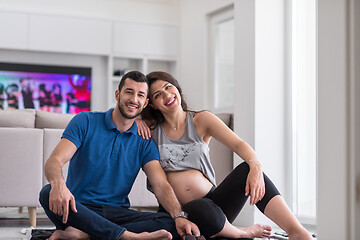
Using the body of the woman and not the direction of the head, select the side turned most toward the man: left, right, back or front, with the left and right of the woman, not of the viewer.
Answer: right

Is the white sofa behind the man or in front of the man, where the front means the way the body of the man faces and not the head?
behind

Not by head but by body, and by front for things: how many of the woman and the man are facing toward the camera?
2

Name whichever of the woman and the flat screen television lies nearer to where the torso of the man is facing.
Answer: the woman

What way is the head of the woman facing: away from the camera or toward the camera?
toward the camera

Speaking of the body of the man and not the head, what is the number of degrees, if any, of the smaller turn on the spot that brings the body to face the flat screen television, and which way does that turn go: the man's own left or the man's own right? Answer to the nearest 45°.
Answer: approximately 180°

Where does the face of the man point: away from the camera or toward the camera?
toward the camera

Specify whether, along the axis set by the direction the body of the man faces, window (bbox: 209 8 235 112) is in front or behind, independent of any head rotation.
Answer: behind

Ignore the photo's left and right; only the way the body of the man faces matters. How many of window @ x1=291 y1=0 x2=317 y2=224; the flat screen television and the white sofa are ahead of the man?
0

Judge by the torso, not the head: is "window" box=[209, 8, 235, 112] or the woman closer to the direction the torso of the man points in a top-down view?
the woman

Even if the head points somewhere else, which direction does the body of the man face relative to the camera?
toward the camera

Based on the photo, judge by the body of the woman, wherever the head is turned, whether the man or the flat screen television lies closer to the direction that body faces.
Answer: the man

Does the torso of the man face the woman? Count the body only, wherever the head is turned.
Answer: no

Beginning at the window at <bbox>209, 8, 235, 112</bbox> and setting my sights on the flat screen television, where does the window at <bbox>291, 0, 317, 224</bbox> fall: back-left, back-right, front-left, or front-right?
back-left

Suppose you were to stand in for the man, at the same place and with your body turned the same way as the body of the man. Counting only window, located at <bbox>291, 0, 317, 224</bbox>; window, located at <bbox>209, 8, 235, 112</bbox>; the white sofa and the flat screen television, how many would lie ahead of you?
0

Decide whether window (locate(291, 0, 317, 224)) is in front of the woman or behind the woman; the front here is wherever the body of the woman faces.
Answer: behind

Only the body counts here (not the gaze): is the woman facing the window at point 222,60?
no

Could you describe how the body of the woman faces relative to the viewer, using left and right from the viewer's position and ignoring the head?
facing the viewer
